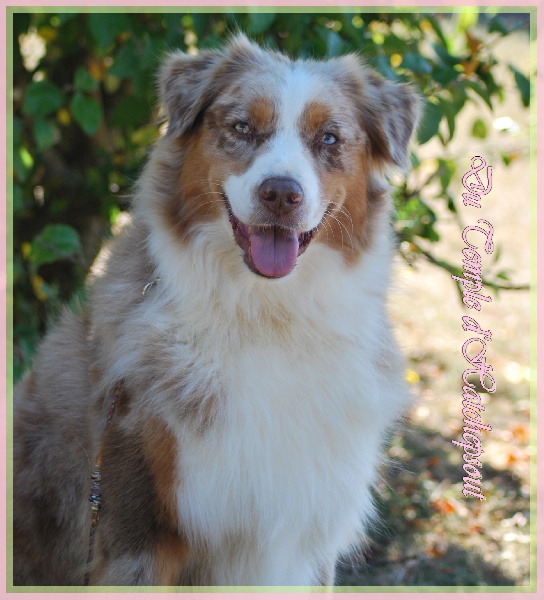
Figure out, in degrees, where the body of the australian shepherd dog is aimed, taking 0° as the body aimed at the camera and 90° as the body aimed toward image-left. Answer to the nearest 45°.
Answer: approximately 315°
